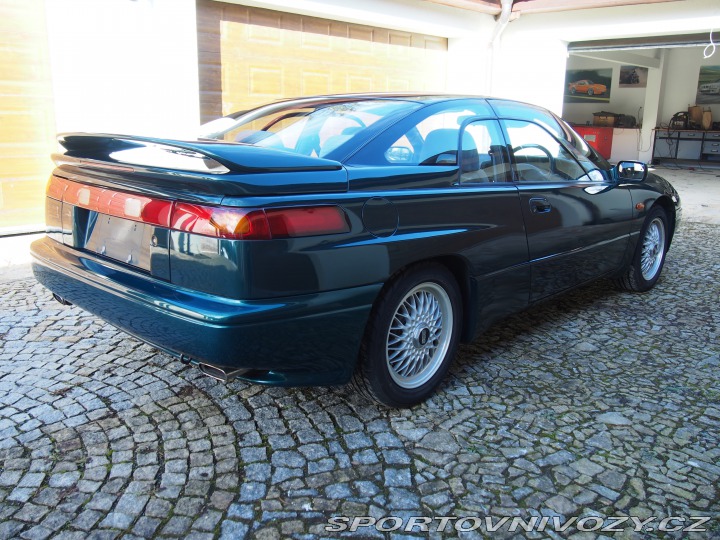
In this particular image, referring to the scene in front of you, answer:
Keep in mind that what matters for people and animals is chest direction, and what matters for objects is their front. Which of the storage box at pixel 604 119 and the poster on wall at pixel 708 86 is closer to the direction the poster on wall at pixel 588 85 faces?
the storage box

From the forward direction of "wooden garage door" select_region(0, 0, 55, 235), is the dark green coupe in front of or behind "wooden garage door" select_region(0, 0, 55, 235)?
in front

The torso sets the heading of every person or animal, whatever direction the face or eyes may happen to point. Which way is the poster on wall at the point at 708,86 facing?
toward the camera

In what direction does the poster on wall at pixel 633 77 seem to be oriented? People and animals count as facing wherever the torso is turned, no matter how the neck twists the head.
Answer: toward the camera

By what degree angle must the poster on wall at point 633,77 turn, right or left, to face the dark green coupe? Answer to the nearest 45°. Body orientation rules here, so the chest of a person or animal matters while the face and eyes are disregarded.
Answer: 0° — it already faces it

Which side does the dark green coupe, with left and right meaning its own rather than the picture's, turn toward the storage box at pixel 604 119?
front

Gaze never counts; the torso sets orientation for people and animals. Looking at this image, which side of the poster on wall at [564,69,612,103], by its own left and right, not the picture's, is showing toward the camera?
front

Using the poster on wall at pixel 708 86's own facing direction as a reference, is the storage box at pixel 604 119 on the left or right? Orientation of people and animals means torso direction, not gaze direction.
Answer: on its right

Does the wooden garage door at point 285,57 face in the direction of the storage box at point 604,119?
no

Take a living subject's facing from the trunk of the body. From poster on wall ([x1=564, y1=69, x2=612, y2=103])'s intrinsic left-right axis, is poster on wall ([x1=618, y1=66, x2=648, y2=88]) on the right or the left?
on its left

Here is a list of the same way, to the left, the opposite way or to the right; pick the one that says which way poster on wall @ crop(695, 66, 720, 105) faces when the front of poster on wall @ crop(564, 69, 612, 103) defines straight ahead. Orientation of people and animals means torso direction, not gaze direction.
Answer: the same way

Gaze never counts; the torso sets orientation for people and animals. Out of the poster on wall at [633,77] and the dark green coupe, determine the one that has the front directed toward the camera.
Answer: the poster on wall

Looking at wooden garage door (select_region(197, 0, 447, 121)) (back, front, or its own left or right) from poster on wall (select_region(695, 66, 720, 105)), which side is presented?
left

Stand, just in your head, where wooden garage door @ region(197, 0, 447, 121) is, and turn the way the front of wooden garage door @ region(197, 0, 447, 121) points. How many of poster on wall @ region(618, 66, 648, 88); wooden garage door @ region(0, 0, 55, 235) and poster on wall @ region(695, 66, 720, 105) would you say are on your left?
2

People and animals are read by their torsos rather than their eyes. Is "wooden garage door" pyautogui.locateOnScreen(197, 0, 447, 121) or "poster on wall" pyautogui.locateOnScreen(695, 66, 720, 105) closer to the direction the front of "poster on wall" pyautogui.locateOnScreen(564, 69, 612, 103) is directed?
the wooden garage door

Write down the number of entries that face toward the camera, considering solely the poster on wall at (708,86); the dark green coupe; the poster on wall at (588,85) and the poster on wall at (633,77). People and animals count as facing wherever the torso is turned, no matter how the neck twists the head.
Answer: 3

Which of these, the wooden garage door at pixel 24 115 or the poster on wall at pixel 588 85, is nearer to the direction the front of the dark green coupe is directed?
the poster on wall

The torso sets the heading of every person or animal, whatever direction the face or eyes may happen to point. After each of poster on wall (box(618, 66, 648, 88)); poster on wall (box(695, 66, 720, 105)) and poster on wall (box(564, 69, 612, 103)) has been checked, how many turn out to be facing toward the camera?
3

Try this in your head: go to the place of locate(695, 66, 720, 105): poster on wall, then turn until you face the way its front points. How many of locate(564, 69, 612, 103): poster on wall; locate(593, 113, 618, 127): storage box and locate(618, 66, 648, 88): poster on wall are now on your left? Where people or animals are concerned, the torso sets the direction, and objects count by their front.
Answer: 0

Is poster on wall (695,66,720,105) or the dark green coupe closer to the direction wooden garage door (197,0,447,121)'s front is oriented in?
the dark green coupe

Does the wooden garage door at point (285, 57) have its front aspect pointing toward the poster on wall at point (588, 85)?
no

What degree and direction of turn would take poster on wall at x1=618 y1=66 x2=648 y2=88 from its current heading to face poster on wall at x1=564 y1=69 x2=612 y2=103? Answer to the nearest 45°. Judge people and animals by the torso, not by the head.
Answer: approximately 90° to its right
